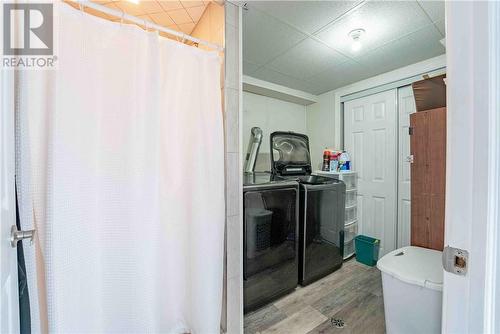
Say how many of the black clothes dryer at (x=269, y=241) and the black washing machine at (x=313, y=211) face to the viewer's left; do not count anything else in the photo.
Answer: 0

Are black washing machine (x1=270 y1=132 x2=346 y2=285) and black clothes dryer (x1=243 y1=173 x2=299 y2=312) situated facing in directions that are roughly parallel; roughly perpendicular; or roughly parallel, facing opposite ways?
roughly parallel

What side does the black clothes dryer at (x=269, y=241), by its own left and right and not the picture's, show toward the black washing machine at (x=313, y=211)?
left

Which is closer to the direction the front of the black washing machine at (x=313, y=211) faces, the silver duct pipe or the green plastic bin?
the green plastic bin

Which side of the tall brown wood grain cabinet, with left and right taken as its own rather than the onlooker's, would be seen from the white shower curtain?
front

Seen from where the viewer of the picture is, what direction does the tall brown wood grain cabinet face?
facing the viewer and to the left of the viewer

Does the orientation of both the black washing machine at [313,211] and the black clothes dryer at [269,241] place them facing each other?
no

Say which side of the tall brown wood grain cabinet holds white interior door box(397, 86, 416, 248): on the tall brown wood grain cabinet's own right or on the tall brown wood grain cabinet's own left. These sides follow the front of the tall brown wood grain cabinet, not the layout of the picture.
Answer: on the tall brown wood grain cabinet's own right

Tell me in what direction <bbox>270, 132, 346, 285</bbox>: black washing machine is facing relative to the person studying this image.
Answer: facing the viewer and to the right of the viewer

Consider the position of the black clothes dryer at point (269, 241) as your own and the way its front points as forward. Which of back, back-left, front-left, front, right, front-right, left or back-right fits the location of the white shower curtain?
right

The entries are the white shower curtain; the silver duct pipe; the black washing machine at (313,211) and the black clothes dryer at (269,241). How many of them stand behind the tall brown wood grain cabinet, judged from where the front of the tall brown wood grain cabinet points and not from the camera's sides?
0

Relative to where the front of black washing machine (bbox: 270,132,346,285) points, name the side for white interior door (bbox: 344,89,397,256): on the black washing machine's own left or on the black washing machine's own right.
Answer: on the black washing machine's own left

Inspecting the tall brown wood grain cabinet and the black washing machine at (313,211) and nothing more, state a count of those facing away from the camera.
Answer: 0

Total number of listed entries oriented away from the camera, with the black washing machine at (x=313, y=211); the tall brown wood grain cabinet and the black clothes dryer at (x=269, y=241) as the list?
0
